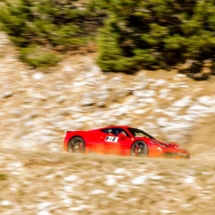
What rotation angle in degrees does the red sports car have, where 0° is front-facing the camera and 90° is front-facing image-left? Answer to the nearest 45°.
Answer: approximately 315°
